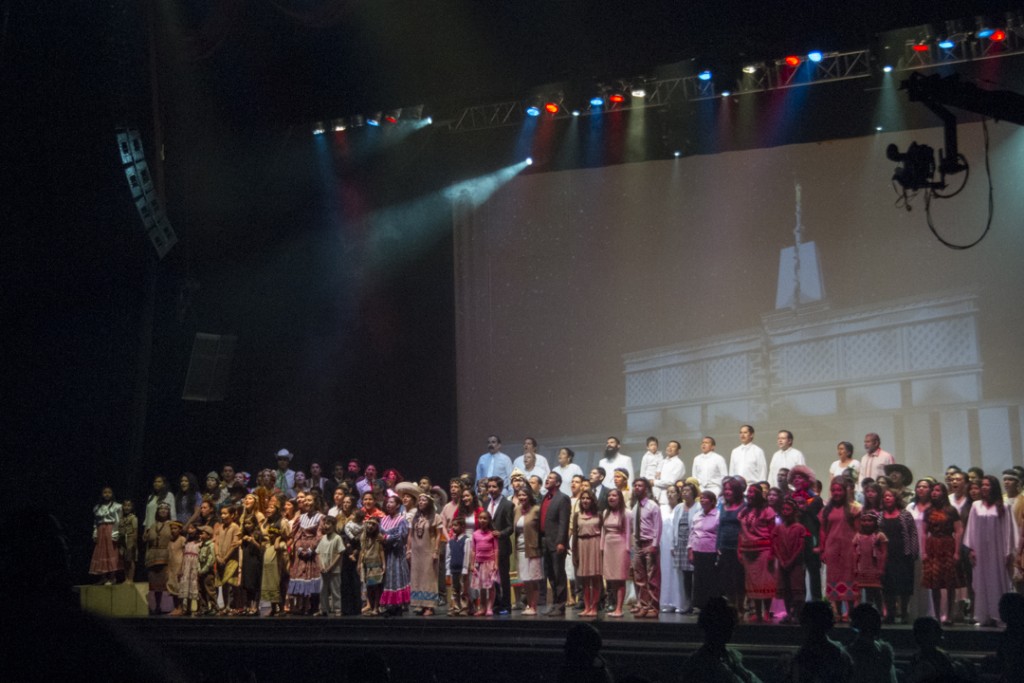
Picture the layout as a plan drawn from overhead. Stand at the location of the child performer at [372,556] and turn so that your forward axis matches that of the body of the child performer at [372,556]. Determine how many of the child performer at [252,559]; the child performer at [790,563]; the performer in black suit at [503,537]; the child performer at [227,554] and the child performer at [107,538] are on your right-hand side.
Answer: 3

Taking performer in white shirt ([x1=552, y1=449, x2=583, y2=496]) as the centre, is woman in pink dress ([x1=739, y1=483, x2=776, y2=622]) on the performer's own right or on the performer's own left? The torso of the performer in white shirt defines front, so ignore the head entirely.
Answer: on the performer's own left

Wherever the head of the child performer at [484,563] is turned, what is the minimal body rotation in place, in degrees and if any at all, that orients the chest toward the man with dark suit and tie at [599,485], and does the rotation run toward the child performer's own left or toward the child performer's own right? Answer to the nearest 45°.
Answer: approximately 90° to the child performer's own left

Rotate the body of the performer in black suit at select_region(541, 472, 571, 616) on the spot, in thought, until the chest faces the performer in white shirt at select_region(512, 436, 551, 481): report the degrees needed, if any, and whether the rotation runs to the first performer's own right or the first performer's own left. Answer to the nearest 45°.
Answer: approximately 135° to the first performer's own right
